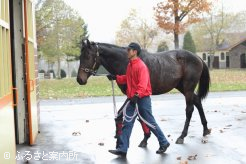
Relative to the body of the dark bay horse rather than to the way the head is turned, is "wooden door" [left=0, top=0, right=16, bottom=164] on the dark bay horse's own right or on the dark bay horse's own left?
on the dark bay horse's own left

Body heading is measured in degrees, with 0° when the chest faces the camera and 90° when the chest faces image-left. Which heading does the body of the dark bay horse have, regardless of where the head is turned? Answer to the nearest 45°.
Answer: approximately 90°

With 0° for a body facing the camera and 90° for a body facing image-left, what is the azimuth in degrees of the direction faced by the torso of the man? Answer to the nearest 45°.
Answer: approximately 90°

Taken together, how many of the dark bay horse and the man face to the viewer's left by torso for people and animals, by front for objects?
2

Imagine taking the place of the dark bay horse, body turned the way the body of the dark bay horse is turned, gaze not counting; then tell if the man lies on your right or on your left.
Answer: on your left

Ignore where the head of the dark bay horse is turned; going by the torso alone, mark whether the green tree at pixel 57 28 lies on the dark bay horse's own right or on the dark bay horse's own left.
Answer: on the dark bay horse's own right
